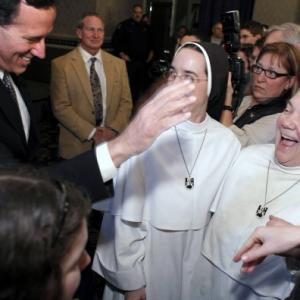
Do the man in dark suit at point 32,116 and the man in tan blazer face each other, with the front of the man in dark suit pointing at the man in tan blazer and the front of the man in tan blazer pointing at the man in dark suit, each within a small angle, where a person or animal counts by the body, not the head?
no

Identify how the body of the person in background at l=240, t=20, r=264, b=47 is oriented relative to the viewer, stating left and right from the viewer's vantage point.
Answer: facing the viewer and to the left of the viewer

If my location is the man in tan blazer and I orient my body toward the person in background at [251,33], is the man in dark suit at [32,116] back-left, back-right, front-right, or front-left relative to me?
back-right

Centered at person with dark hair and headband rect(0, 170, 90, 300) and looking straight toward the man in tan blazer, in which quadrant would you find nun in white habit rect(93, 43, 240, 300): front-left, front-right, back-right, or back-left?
front-right

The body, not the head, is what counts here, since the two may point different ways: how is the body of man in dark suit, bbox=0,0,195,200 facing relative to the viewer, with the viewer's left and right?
facing the viewer and to the right of the viewer

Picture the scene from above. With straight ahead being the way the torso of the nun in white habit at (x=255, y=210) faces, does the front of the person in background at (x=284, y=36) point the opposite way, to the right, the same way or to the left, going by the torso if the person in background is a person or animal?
the same way

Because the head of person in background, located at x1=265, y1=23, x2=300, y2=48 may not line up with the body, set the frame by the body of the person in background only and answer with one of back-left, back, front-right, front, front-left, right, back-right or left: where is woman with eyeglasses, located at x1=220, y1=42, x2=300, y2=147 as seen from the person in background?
front-left

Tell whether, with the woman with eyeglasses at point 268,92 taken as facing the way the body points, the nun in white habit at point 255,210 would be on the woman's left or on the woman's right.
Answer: on the woman's left

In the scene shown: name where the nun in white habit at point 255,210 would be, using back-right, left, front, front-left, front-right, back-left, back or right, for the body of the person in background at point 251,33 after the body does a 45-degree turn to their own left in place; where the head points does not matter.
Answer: front

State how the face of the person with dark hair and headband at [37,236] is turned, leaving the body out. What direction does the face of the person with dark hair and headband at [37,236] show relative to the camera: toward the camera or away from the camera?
away from the camera

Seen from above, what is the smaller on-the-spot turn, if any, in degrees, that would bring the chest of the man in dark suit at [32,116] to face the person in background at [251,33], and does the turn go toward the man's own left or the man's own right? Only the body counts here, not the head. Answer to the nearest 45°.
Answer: approximately 90° to the man's own left

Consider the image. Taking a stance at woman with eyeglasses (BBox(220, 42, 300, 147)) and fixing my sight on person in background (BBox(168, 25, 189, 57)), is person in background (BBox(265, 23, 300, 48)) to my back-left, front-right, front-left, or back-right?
front-right

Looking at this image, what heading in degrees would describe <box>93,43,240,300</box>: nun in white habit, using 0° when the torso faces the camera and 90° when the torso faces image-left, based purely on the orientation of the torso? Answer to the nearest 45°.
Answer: approximately 0°

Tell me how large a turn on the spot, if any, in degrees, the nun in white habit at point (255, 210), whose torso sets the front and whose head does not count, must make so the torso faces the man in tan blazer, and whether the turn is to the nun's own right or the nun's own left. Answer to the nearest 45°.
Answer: approximately 90° to the nun's own right

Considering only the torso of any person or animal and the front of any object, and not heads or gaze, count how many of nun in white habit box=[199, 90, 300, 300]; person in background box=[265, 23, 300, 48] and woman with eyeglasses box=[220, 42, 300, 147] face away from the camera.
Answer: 0

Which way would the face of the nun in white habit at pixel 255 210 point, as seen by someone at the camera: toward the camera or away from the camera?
toward the camera
